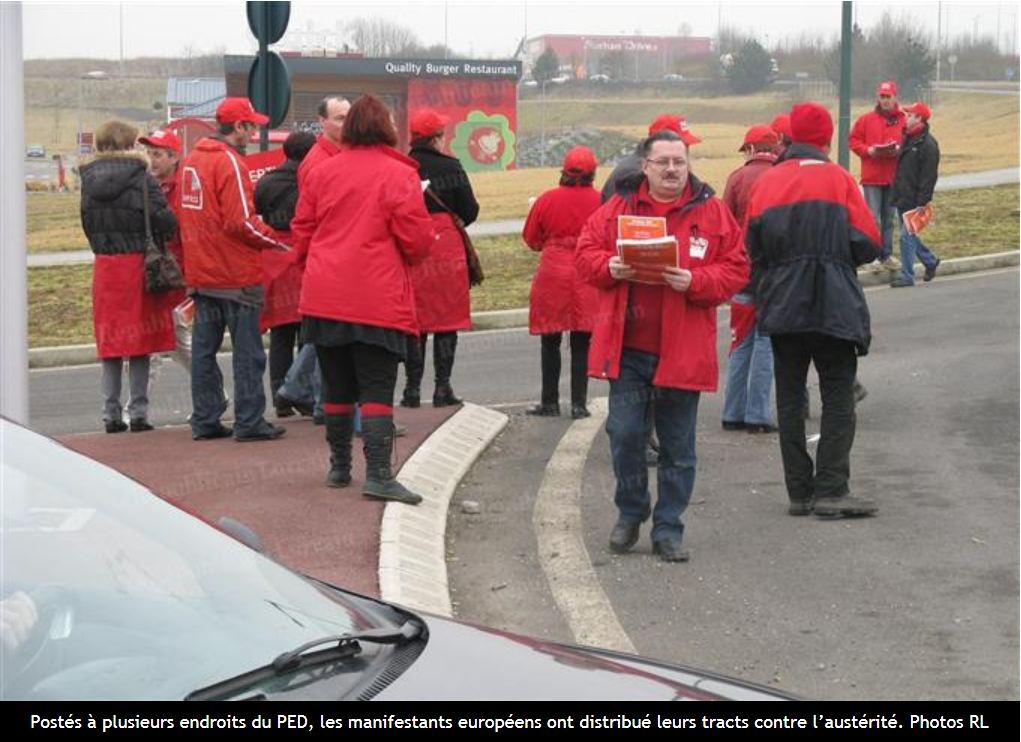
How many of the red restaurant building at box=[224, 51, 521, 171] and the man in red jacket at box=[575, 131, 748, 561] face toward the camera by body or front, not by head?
2

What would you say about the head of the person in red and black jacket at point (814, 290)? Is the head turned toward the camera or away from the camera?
away from the camera

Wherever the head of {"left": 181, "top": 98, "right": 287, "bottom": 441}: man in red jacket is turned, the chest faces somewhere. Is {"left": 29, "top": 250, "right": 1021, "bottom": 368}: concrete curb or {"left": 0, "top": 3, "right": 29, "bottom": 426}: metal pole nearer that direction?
the concrete curb

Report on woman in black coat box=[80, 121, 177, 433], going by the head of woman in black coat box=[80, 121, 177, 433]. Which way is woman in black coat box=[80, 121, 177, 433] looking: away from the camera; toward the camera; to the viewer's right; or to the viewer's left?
away from the camera

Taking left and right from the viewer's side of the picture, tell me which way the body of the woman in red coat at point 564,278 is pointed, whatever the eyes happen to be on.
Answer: facing away from the viewer

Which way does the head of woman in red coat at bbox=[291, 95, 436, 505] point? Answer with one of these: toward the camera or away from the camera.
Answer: away from the camera
